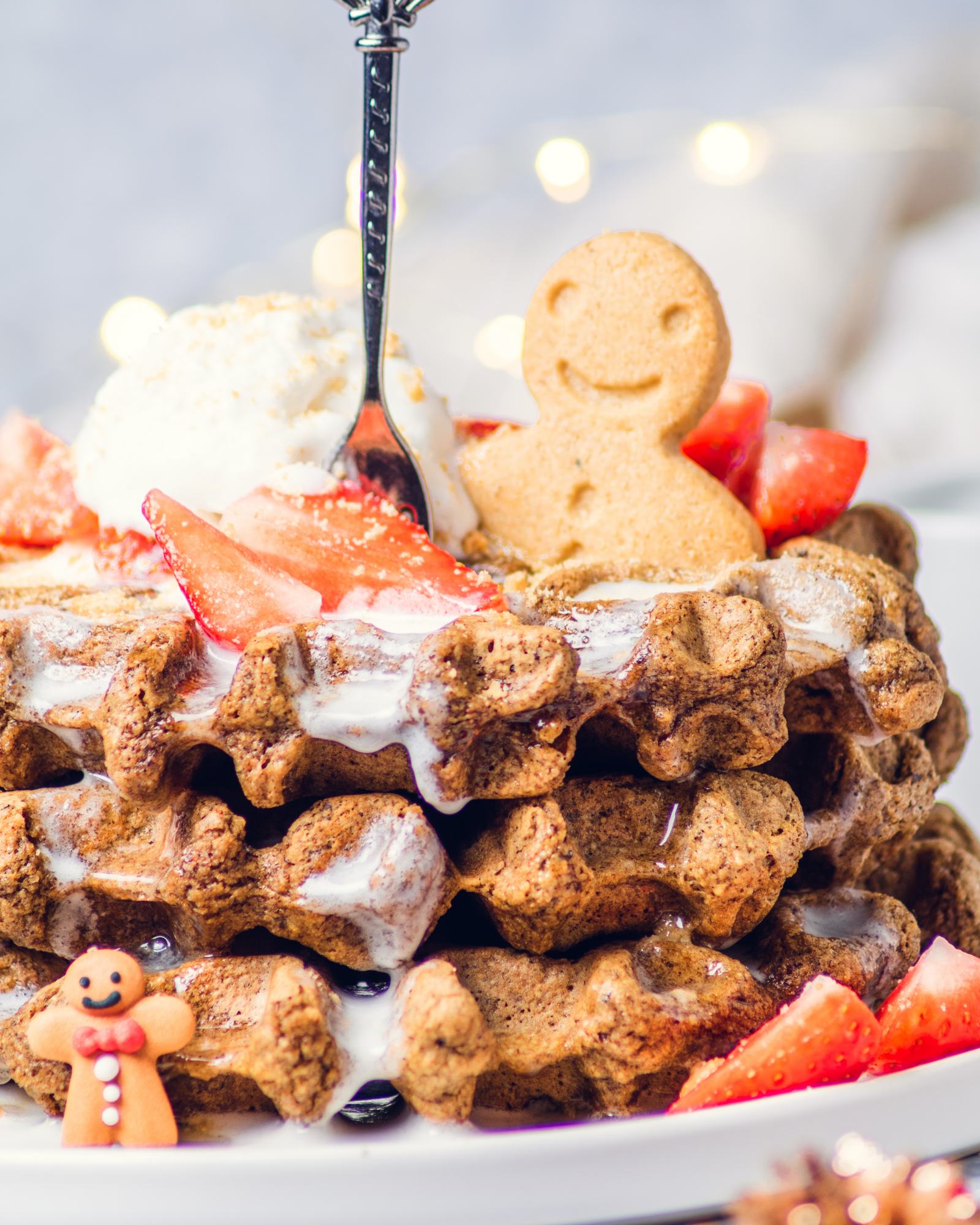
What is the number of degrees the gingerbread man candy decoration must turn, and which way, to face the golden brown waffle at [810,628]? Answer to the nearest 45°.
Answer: approximately 90° to its left

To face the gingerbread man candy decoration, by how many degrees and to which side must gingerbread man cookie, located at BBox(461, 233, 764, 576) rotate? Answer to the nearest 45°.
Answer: approximately 45° to its right

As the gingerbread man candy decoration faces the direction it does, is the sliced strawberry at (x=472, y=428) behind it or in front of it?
behind

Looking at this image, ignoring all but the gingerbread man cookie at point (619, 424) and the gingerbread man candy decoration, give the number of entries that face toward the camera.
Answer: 2

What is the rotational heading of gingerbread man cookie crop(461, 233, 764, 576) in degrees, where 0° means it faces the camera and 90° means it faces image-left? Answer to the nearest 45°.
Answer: approximately 0°

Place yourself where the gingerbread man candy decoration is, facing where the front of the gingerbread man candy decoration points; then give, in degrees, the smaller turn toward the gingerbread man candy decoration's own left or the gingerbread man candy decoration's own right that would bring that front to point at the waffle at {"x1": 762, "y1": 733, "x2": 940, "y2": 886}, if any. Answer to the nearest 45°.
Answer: approximately 90° to the gingerbread man candy decoration's own left
